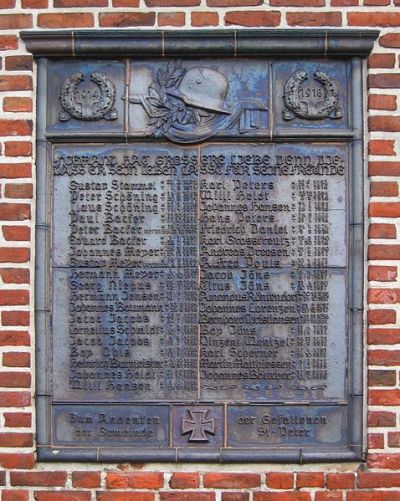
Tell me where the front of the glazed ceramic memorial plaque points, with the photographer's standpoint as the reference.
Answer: facing the viewer
